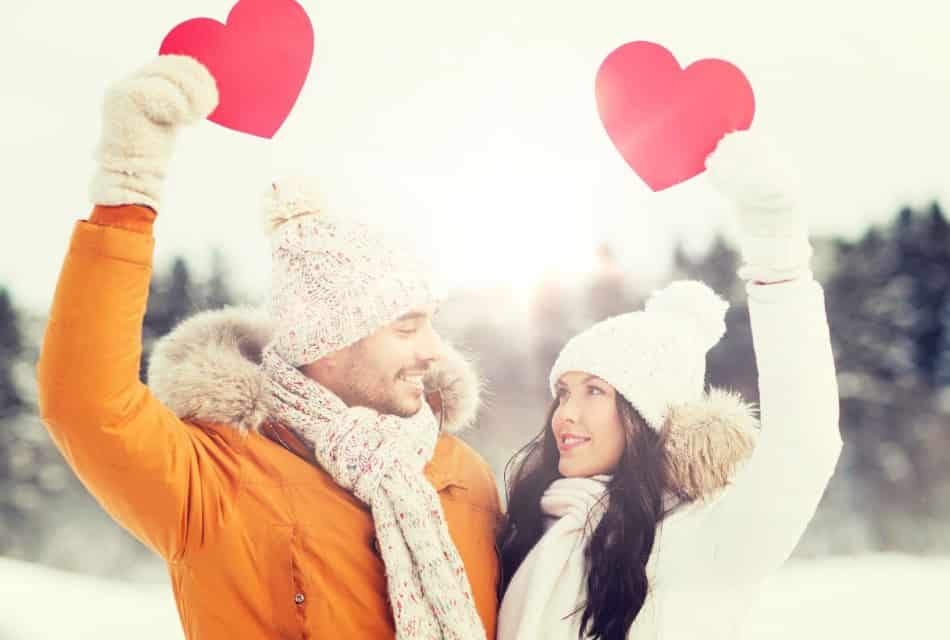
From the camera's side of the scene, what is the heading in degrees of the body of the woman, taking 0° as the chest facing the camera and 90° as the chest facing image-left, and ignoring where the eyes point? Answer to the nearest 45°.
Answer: approximately 45°

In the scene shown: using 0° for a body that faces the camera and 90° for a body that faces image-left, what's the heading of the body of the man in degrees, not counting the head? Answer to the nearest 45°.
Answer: approximately 315°

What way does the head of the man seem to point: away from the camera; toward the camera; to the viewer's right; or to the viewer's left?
to the viewer's right

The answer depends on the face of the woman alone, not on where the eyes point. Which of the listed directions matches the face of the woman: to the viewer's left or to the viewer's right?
to the viewer's left

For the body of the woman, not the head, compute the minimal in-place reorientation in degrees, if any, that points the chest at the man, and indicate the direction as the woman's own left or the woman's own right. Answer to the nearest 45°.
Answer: approximately 45° to the woman's own right

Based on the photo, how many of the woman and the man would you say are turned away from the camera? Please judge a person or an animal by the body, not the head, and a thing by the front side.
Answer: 0
